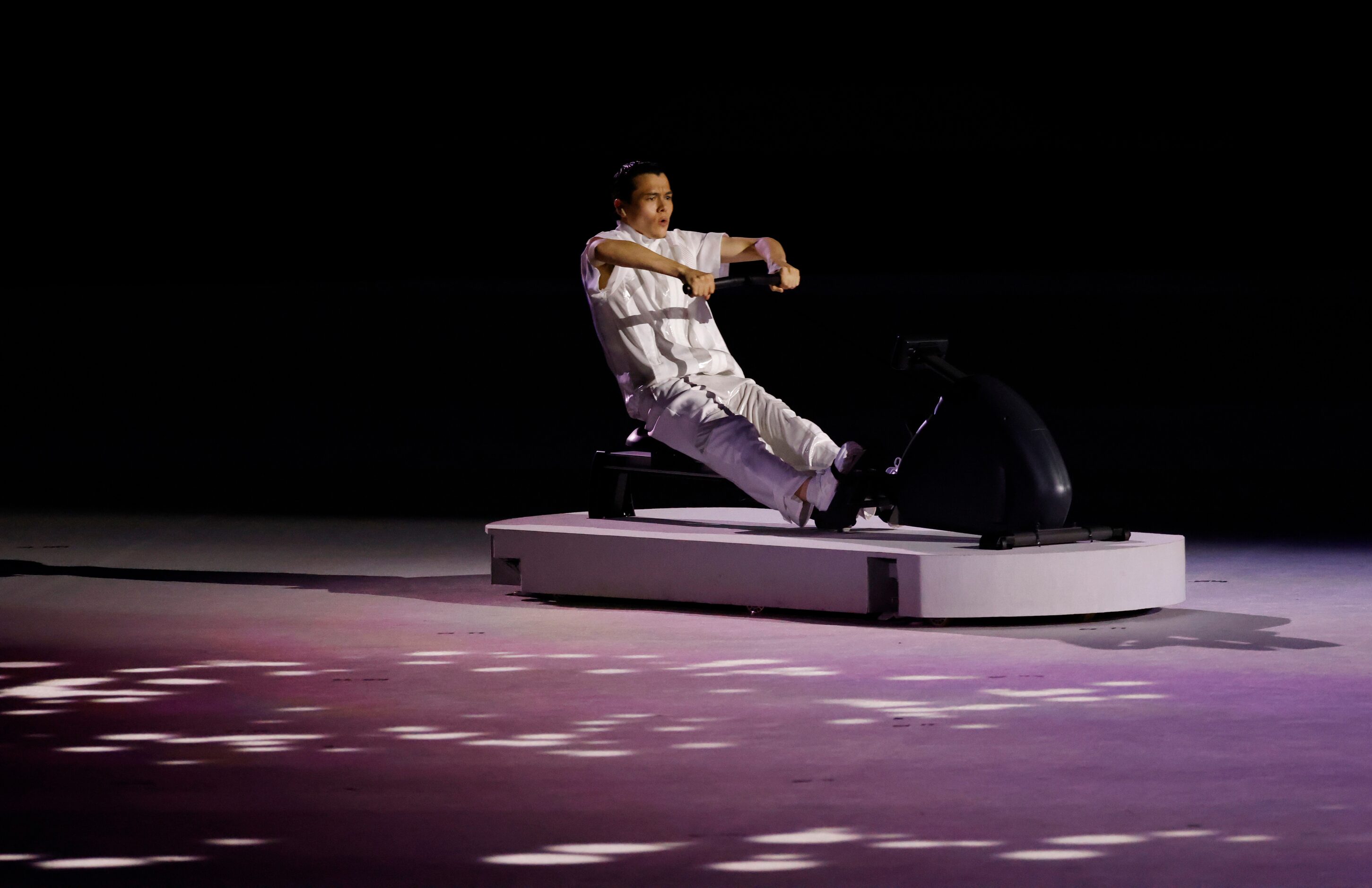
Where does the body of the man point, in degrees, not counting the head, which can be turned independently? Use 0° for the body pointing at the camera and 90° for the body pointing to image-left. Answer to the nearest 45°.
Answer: approximately 315°
